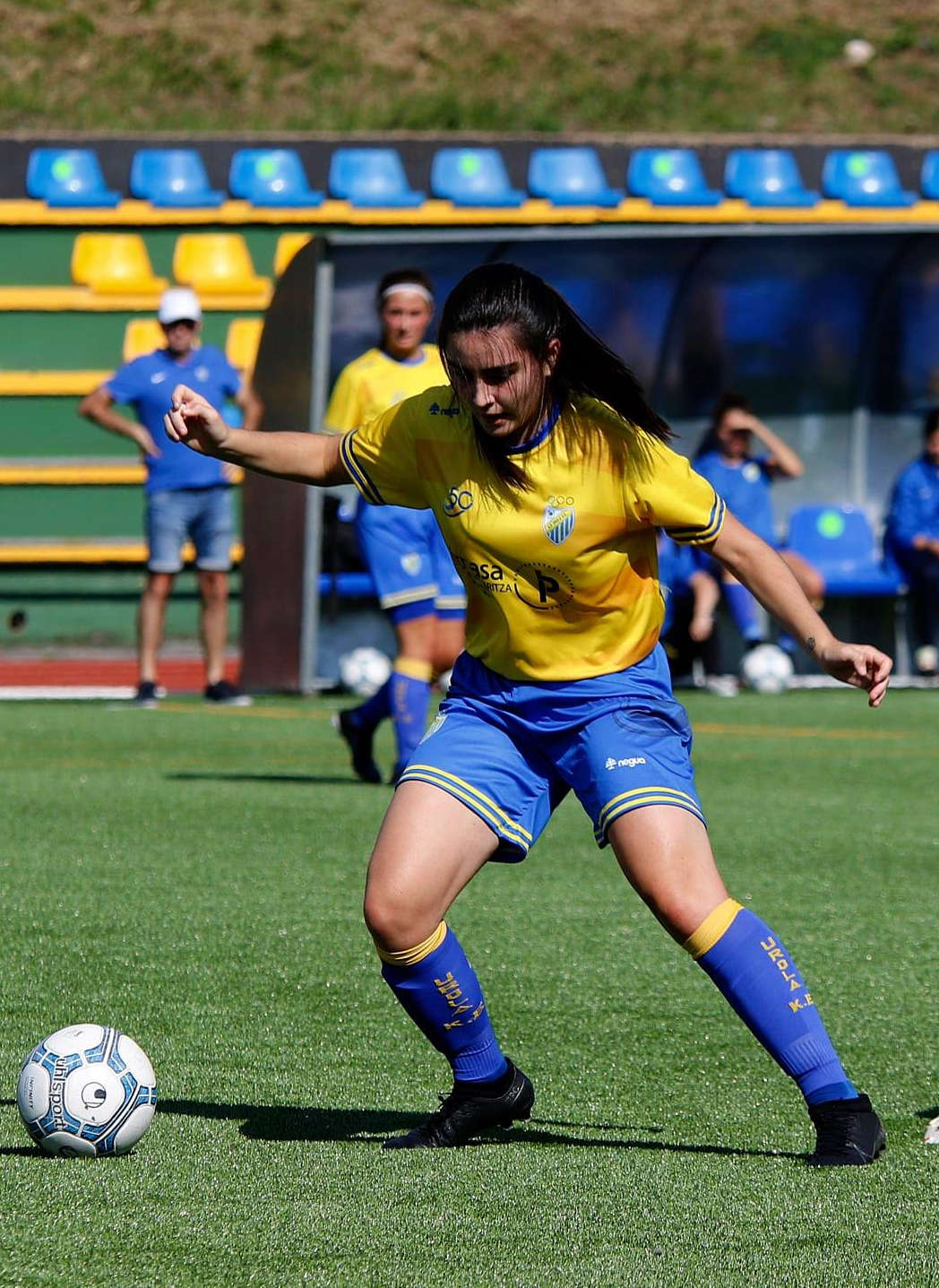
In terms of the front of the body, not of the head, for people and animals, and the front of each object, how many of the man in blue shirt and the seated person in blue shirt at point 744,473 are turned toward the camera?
2

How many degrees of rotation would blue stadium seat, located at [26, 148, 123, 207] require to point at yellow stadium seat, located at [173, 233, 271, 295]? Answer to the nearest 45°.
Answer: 0° — it already faces it

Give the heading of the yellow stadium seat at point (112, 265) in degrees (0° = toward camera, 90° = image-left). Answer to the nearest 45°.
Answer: approximately 315°

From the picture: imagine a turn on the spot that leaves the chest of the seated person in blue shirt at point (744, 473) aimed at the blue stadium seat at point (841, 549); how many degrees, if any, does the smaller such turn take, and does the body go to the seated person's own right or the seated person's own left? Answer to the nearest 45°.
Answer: approximately 135° to the seated person's own left
